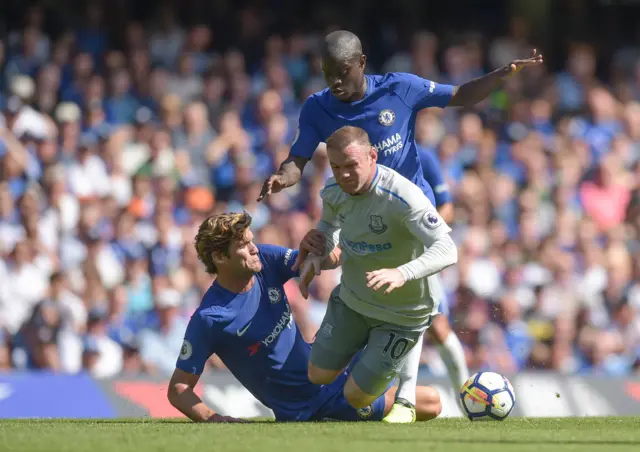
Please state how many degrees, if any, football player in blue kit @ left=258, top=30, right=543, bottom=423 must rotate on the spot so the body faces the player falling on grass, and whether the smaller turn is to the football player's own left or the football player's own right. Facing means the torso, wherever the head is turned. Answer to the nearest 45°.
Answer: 0° — they already face them

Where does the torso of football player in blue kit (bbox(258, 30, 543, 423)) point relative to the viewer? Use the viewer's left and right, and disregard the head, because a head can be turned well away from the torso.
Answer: facing the viewer
